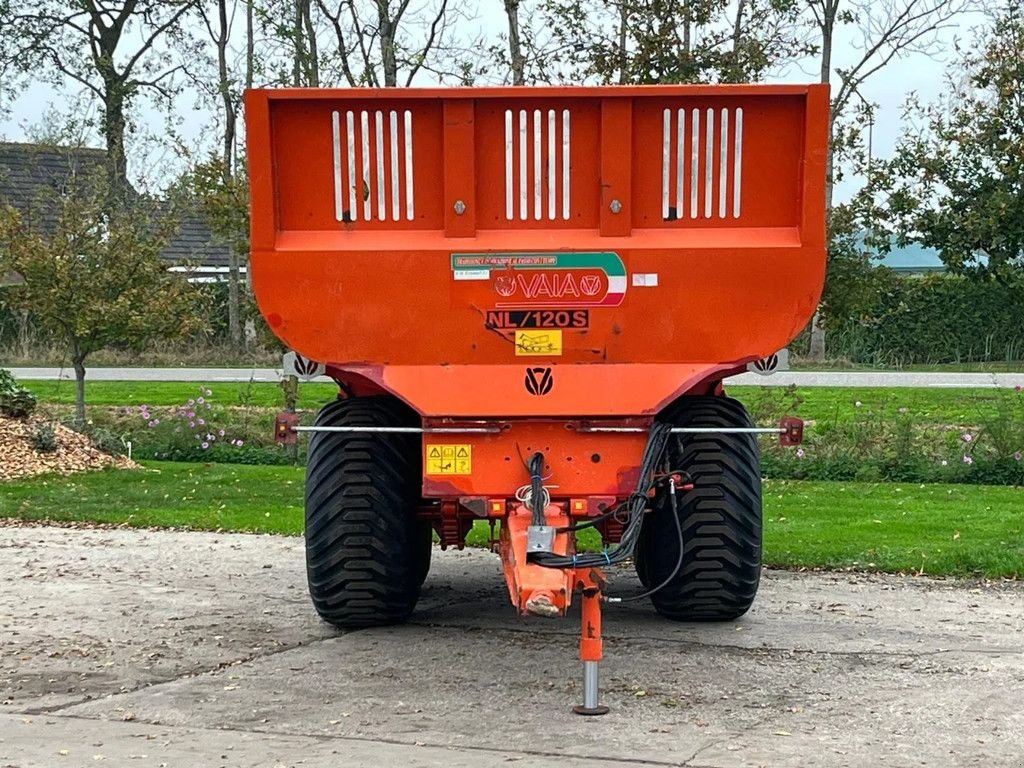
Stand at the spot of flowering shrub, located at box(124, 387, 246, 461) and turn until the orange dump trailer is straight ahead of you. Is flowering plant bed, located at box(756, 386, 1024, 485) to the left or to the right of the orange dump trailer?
left

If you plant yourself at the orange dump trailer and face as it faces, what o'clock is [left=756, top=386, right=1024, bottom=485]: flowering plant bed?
The flowering plant bed is roughly at 7 o'clock from the orange dump trailer.

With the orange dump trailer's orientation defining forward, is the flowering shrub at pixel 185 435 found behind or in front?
behind

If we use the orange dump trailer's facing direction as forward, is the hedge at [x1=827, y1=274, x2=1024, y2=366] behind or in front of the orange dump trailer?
behind

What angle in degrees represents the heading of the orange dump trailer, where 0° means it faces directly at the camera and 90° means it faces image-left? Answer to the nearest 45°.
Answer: approximately 0°
